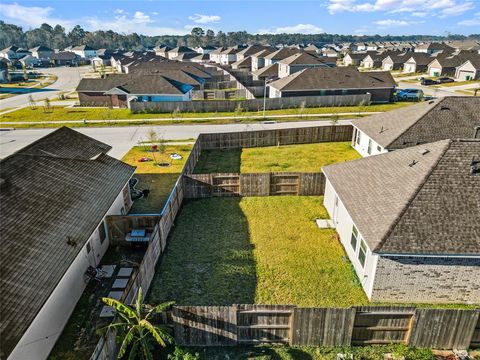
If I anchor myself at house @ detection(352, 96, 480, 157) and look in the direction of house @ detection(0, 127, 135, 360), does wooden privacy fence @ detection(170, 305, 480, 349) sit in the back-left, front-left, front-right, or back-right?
front-left

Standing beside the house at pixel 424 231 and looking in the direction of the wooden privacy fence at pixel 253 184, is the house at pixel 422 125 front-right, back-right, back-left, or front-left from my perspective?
front-right

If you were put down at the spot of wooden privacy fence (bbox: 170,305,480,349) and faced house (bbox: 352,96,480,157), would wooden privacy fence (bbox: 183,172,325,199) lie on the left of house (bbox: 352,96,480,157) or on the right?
left

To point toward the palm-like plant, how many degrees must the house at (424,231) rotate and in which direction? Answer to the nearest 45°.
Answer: approximately 135° to its right

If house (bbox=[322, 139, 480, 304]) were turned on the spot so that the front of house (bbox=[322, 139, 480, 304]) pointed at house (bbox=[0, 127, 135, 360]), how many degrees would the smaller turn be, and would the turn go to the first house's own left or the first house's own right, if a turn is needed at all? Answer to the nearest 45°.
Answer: approximately 135° to the first house's own right

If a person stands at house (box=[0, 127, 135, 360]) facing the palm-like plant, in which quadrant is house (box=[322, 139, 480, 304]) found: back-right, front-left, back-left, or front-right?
front-left

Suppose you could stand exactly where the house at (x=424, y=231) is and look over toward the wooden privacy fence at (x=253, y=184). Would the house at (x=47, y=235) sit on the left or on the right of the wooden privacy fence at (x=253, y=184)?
left

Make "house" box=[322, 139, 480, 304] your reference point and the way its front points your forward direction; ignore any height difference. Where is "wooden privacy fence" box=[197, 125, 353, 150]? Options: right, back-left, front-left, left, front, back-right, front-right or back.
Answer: back-left

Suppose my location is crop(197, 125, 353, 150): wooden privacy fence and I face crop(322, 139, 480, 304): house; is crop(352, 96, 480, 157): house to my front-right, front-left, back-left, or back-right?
front-left

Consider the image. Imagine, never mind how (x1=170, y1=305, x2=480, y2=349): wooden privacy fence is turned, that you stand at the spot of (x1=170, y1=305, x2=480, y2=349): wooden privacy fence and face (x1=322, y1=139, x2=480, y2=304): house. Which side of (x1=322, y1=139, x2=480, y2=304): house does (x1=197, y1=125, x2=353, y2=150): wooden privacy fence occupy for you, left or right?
left

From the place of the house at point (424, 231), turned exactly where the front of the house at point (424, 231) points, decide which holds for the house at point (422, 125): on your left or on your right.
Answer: on your left

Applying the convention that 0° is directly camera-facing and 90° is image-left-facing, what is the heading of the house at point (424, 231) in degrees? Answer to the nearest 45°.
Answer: approximately 270°

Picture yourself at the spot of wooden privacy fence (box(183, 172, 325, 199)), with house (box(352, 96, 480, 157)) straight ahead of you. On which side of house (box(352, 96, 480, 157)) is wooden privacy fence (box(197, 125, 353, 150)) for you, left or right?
left

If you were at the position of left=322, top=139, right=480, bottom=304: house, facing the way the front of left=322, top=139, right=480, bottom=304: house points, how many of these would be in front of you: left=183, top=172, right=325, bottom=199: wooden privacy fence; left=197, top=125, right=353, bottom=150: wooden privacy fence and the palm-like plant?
0

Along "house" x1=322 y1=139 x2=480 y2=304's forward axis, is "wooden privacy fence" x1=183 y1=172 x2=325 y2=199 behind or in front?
behind
